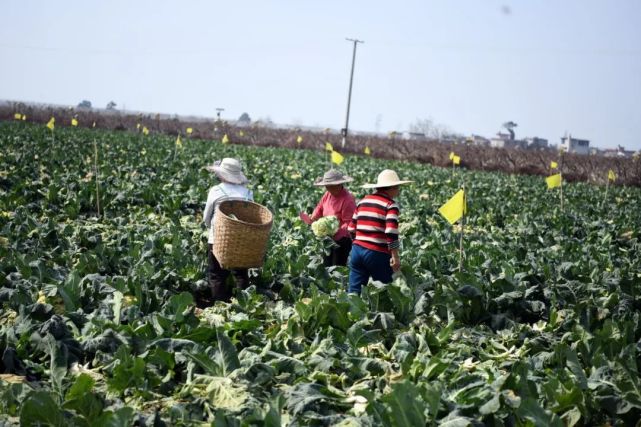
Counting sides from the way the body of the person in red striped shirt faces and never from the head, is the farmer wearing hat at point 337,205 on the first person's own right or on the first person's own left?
on the first person's own left

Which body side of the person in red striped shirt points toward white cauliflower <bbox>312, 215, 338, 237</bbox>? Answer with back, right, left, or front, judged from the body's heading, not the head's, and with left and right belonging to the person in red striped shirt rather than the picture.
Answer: left

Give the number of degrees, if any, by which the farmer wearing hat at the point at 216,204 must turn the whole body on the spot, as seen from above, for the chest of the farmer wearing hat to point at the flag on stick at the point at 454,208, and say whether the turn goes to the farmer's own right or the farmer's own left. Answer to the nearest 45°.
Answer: approximately 135° to the farmer's own right

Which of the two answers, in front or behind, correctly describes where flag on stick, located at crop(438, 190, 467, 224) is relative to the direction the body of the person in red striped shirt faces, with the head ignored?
in front

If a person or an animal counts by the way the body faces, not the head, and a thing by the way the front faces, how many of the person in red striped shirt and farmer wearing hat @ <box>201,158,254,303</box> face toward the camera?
0

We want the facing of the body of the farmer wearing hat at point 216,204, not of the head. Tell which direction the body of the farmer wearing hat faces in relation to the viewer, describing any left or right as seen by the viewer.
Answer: facing away from the viewer and to the left of the viewer

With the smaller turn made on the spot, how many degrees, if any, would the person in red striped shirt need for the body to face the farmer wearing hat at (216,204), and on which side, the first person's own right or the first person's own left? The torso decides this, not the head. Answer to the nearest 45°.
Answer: approximately 135° to the first person's own left

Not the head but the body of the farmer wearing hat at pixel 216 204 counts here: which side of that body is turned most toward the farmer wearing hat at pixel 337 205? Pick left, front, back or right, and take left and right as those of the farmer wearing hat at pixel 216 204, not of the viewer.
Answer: right
